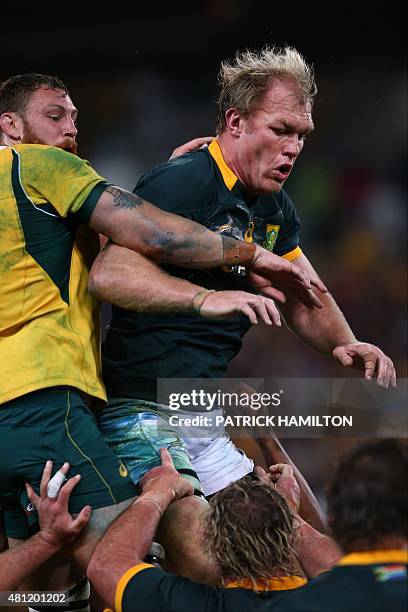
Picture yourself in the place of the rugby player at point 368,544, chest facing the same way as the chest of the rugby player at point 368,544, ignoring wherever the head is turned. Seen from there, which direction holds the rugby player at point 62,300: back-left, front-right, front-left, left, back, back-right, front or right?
front-left

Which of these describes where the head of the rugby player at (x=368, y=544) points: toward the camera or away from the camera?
away from the camera

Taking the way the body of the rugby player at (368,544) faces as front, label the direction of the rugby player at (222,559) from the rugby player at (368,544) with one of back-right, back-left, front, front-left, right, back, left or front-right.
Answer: front-left

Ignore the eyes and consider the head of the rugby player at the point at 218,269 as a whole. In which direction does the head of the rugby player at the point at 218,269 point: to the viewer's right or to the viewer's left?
to the viewer's right

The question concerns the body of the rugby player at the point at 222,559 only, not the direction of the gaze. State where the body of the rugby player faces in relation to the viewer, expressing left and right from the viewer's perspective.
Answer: facing away from the viewer

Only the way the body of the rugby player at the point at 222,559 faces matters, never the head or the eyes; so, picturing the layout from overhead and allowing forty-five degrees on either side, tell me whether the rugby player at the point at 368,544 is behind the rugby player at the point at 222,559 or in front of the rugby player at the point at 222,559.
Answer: behind

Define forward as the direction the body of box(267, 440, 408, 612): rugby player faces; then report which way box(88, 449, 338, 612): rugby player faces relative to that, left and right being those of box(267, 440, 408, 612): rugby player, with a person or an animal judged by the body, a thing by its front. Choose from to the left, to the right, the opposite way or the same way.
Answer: the same way

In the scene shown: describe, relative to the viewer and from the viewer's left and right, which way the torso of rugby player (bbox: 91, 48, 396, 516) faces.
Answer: facing the viewer and to the right of the viewer

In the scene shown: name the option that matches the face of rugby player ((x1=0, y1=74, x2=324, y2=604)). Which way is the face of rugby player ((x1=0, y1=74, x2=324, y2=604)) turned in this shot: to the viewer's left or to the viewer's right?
to the viewer's right

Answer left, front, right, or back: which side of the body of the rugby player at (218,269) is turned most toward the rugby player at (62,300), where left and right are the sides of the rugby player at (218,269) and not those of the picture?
right

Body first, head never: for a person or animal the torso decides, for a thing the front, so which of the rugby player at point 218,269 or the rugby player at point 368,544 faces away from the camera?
the rugby player at point 368,544

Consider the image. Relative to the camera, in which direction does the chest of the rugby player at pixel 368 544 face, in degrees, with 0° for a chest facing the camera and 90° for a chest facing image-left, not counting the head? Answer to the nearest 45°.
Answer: approximately 180°
